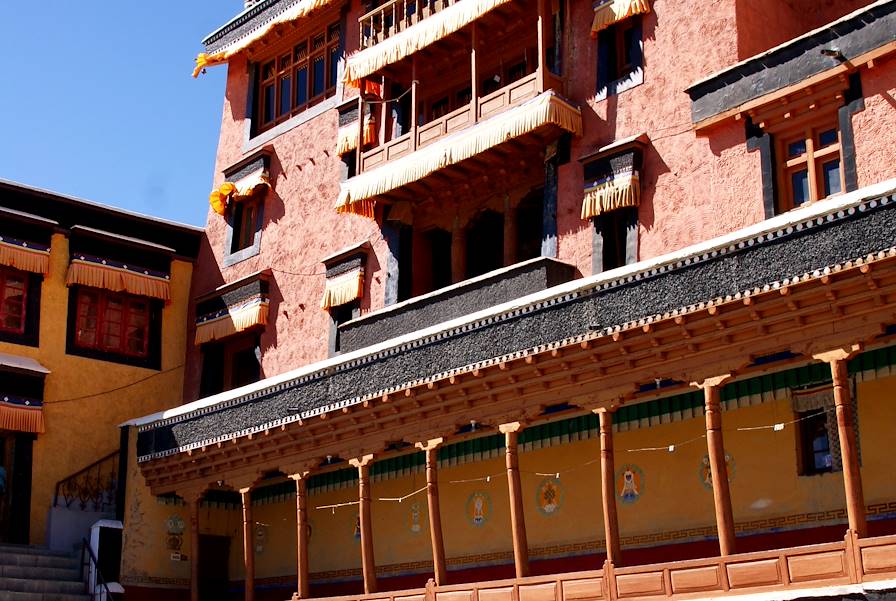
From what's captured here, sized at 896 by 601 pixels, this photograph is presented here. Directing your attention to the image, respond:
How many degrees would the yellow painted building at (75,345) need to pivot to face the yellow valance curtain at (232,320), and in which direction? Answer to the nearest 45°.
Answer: approximately 45° to its left

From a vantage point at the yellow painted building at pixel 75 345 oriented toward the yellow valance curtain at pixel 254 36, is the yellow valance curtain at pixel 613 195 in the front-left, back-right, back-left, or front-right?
front-right
